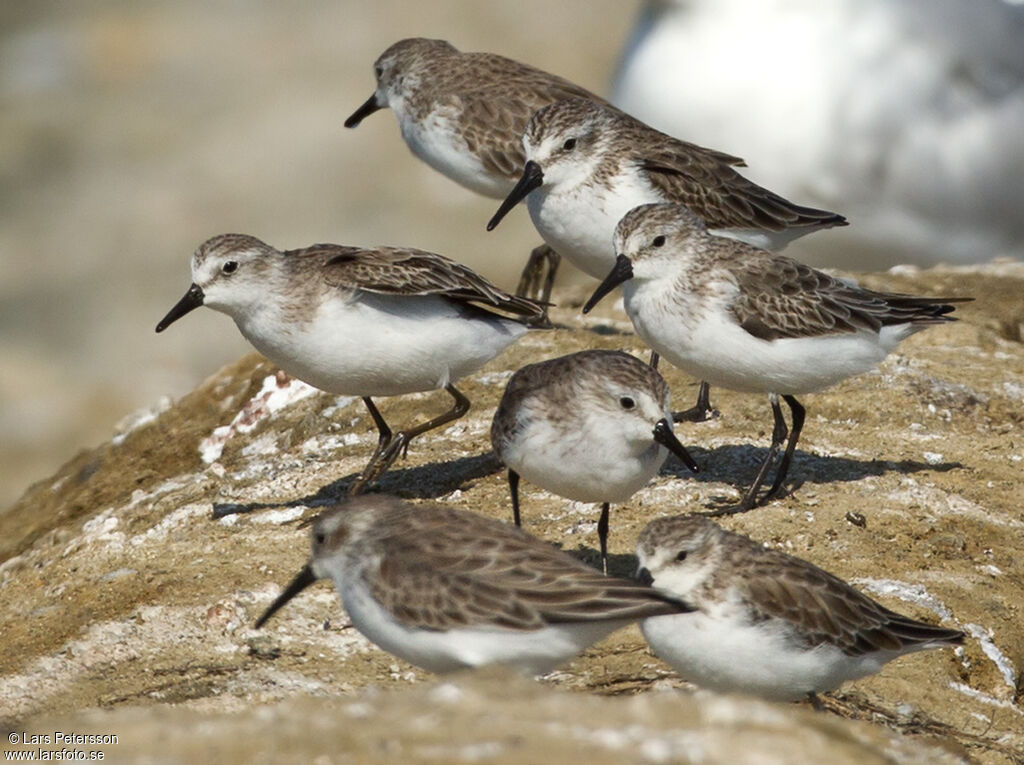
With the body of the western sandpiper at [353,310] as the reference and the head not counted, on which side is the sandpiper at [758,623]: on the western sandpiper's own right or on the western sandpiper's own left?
on the western sandpiper's own left

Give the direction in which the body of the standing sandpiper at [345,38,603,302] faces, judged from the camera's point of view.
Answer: to the viewer's left

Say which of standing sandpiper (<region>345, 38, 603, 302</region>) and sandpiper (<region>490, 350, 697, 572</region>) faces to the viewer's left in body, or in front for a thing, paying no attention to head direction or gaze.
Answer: the standing sandpiper

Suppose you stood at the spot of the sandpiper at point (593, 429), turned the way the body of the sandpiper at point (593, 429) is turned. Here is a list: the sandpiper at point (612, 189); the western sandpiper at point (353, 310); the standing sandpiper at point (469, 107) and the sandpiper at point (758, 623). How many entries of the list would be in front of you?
1

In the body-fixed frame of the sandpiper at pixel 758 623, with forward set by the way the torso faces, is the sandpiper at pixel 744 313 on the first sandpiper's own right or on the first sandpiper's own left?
on the first sandpiper's own right

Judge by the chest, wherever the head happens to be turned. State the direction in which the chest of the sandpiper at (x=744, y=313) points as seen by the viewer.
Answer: to the viewer's left

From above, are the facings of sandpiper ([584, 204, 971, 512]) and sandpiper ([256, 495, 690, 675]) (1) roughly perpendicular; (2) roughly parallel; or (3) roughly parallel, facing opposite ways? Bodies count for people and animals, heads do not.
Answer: roughly parallel

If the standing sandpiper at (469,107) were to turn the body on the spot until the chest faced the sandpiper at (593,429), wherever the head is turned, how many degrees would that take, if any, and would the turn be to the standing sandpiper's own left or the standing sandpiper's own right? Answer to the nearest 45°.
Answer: approximately 90° to the standing sandpiper's own left

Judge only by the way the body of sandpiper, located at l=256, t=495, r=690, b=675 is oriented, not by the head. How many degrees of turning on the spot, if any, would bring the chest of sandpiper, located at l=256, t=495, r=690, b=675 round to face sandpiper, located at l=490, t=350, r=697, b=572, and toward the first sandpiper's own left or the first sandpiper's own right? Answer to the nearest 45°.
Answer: approximately 90° to the first sandpiper's own right

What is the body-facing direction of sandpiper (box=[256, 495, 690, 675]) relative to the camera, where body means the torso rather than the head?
to the viewer's left

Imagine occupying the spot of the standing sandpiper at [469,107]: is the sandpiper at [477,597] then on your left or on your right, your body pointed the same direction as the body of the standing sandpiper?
on your left

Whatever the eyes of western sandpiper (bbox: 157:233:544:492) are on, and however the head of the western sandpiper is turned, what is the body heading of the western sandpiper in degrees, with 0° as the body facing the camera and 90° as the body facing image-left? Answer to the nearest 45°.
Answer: approximately 90°

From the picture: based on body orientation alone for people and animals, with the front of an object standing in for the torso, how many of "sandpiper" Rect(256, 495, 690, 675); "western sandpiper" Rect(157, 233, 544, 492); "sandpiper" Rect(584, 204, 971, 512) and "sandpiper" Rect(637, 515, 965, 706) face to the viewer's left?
4

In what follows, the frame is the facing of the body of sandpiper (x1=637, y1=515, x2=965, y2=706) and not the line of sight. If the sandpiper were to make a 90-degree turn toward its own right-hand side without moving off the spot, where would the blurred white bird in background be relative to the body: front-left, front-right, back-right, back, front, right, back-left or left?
front

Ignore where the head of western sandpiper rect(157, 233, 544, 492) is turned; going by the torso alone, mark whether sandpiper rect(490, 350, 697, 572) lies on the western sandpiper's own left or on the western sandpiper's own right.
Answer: on the western sandpiper's own left

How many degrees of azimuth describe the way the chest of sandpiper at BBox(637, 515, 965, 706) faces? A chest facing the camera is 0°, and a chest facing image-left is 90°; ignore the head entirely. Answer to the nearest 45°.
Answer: approximately 90°

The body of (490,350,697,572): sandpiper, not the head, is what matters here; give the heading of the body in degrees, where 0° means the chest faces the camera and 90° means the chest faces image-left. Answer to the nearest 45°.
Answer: approximately 315°
